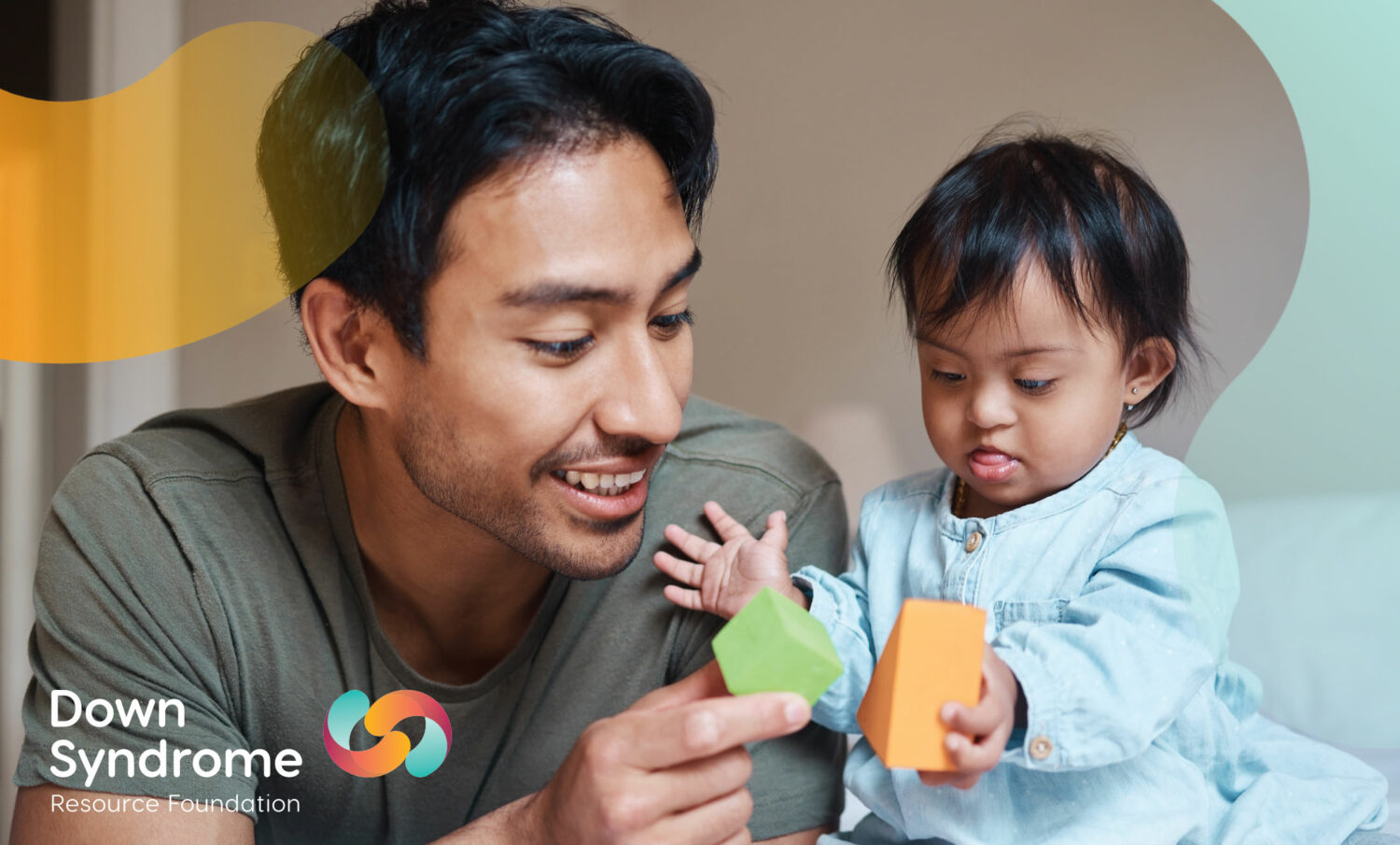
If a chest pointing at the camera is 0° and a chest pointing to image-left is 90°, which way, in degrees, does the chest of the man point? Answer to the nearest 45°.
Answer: approximately 315°

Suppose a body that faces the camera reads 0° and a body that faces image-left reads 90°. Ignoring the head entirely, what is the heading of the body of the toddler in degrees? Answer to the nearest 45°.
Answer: approximately 45°
